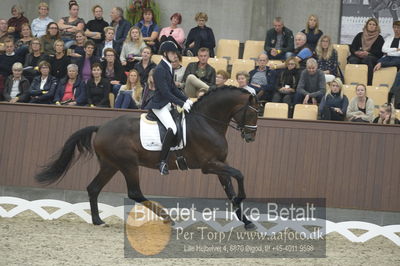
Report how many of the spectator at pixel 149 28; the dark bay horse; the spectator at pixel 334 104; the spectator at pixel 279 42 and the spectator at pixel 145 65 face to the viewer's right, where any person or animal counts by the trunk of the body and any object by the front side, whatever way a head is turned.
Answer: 1

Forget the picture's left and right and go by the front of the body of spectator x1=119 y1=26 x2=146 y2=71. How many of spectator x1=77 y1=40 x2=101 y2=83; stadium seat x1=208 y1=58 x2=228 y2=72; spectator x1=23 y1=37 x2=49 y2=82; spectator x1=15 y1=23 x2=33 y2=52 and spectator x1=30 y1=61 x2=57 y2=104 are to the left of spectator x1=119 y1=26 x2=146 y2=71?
1

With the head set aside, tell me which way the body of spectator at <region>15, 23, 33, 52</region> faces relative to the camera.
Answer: toward the camera

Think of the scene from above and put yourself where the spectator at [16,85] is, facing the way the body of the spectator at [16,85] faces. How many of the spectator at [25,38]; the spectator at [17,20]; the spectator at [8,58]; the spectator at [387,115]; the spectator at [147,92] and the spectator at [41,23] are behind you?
4

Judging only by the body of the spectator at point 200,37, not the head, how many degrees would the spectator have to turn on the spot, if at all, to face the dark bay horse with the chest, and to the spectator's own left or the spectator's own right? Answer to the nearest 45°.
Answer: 0° — they already face it

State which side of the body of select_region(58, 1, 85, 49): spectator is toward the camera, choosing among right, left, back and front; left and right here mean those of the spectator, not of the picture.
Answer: front

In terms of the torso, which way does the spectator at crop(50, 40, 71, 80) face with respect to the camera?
toward the camera

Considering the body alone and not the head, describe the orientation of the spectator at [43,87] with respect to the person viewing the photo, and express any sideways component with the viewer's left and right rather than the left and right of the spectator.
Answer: facing the viewer

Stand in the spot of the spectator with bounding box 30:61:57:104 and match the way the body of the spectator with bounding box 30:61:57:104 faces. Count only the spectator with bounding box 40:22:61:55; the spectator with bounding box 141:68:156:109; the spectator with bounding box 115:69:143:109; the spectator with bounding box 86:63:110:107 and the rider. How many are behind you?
1

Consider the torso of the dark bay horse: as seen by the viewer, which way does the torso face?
to the viewer's right

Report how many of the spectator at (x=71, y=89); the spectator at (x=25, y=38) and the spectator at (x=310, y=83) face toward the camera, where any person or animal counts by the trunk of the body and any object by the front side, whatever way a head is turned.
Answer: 3
